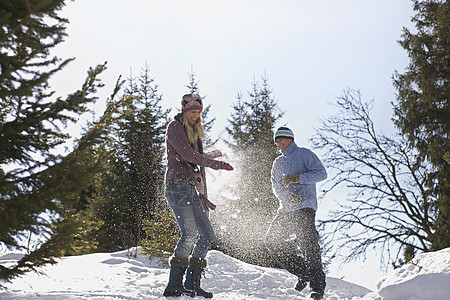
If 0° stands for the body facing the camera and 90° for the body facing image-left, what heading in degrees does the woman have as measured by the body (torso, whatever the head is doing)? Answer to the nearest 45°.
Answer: approximately 270°

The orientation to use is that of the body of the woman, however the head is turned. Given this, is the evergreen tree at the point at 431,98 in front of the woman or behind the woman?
in front

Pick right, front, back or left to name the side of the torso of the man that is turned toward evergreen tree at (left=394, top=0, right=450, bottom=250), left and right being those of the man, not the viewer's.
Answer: back

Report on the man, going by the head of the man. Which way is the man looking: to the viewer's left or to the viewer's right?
to the viewer's left

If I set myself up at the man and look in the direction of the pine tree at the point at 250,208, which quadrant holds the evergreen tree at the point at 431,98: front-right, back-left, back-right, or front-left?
front-right

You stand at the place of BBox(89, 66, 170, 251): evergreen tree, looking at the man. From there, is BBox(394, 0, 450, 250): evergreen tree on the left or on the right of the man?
left

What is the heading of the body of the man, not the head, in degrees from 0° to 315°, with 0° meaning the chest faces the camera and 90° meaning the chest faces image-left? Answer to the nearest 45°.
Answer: approximately 45°

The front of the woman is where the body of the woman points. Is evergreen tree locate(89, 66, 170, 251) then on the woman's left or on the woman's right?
on the woman's left

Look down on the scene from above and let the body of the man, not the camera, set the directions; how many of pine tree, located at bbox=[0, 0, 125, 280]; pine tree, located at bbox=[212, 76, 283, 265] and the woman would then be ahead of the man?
2

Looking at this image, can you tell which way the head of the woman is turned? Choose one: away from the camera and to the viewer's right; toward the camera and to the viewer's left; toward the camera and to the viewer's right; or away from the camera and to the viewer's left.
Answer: toward the camera and to the viewer's right

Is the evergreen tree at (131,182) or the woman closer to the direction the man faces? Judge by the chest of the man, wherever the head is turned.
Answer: the woman

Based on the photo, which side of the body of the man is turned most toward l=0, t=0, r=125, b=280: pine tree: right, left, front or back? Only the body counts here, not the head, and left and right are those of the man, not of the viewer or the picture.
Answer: front

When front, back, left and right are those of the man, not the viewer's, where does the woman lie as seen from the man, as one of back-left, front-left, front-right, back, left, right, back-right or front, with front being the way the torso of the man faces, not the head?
front

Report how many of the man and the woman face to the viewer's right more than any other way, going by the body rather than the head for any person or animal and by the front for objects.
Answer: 1

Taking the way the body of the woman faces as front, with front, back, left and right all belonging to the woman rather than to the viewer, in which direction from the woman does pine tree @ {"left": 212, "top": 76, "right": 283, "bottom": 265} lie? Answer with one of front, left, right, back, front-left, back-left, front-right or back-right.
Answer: left
